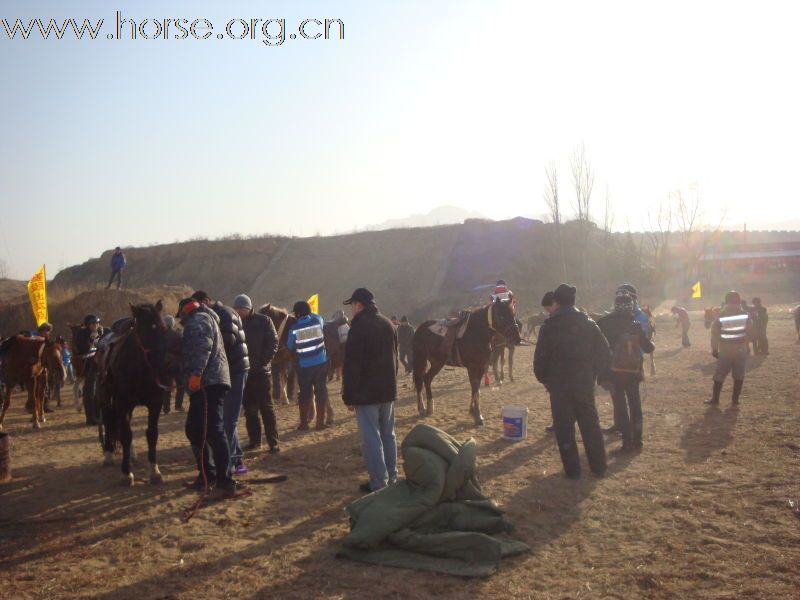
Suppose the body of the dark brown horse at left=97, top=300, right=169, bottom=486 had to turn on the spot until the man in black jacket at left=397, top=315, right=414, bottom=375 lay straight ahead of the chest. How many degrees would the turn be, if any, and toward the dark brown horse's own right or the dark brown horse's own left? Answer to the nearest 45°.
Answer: approximately 90° to the dark brown horse's own left

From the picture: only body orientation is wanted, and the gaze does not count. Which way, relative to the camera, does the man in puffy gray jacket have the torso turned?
to the viewer's left

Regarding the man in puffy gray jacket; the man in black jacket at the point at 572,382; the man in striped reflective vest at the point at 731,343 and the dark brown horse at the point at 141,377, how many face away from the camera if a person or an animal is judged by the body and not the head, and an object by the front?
2

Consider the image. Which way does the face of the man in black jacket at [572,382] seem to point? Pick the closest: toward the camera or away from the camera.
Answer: away from the camera

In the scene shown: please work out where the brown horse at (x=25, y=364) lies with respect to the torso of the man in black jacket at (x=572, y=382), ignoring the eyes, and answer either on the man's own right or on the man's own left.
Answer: on the man's own left

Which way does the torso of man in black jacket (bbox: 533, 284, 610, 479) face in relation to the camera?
away from the camera

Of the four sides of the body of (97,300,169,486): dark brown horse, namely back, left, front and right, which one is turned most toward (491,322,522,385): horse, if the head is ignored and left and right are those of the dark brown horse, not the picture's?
left
